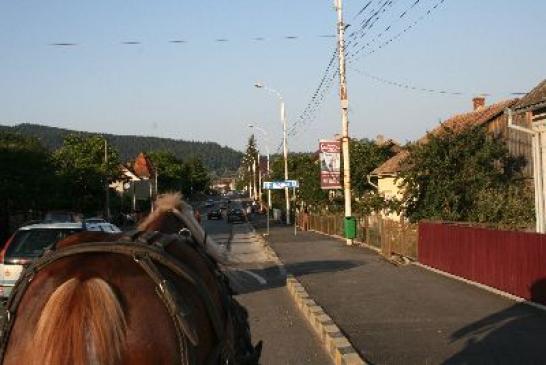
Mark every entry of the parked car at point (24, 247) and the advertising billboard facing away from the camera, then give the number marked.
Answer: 1

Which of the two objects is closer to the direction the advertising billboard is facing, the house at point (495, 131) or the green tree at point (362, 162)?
the house

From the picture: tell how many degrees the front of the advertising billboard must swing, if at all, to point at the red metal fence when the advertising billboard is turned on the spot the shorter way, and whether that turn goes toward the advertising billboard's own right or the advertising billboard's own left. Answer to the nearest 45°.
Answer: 0° — it already faces it

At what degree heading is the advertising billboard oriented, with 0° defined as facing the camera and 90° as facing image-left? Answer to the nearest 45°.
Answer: approximately 0°

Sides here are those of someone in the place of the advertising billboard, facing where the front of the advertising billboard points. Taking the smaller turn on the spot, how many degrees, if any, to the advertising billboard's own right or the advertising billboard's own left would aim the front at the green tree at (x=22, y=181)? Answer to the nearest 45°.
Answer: approximately 90° to the advertising billboard's own right

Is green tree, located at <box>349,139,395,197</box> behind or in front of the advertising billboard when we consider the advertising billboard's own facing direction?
behind

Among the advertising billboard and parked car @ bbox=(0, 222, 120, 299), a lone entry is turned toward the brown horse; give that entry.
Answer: the advertising billboard

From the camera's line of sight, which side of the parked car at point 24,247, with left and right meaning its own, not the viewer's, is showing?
back

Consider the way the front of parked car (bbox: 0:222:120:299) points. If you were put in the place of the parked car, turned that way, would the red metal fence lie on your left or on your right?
on your right

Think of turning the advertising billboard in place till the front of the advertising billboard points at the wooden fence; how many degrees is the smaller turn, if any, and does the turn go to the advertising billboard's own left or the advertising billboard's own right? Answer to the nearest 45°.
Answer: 0° — it already faces it
